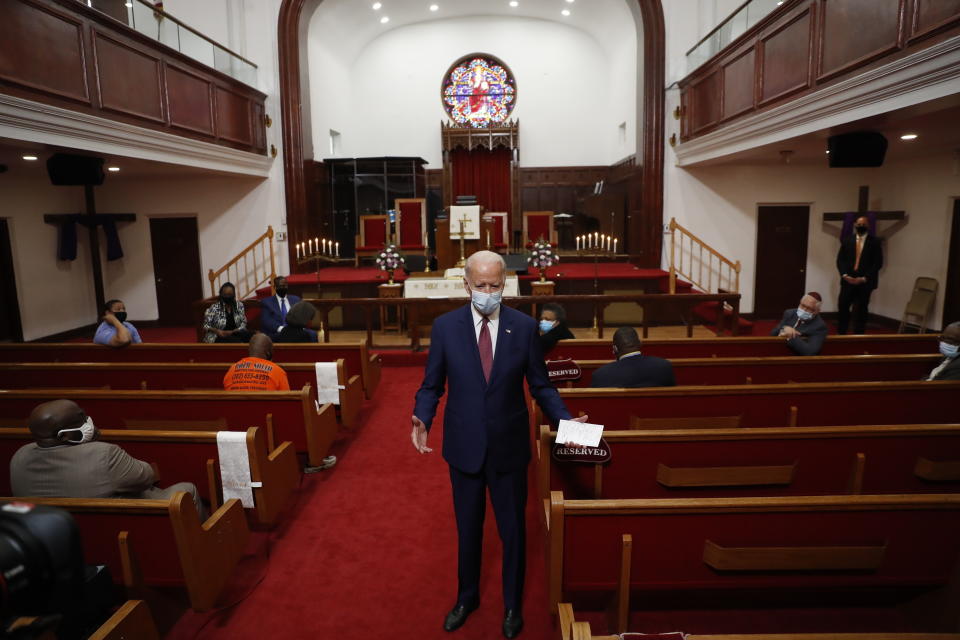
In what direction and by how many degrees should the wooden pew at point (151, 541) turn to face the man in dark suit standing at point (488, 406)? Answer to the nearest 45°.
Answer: approximately 90° to its right

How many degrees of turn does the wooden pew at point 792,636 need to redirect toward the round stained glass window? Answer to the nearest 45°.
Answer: approximately 45° to its left

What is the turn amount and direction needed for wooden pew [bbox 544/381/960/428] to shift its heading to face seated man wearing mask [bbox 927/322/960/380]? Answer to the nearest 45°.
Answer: approximately 90° to its right

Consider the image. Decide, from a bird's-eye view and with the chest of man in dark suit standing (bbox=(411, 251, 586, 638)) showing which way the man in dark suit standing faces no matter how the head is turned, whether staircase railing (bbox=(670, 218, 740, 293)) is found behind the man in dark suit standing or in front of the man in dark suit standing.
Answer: behind

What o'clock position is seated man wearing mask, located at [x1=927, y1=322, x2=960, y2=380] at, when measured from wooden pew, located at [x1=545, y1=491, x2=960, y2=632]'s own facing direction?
The seated man wearing mask is roughly at 1 o'clock from the wooden pew.

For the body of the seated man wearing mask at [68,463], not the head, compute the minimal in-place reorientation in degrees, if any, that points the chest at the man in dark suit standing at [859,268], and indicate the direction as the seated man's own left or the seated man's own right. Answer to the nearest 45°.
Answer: approximately 45° to the seated man's own right

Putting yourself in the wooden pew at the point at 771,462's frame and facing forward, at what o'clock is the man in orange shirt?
The man in orange shirt is roughly at 9 o'clock from the wooden pew.

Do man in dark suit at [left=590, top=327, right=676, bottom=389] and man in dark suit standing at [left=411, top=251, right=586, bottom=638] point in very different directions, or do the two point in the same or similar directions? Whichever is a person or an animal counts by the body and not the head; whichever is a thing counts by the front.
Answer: very different directions

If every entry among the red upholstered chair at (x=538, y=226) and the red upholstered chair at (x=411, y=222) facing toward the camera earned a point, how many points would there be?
2

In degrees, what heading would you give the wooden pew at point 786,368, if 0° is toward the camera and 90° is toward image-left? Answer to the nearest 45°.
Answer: approximately 180°

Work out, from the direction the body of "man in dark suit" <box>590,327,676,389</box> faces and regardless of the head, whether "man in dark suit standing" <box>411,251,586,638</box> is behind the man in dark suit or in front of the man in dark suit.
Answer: behind

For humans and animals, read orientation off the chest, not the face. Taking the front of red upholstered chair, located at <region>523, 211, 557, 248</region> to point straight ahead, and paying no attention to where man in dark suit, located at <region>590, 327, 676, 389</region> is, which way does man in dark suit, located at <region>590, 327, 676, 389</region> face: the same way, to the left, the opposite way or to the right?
the opposite way

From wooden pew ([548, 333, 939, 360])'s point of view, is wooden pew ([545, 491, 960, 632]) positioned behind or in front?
behind
